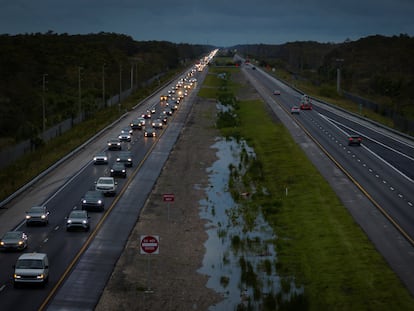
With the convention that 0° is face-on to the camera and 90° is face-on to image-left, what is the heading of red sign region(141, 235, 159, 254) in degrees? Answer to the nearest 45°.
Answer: approximately 0°
